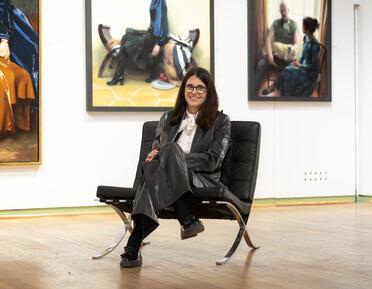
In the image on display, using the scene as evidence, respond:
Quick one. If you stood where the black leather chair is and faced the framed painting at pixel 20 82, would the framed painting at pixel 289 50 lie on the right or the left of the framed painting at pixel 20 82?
right

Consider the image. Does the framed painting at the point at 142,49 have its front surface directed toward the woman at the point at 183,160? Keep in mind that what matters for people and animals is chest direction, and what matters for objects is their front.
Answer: yes

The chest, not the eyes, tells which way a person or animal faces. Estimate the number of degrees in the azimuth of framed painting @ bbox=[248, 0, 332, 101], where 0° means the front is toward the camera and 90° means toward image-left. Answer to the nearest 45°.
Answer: approximately 0°

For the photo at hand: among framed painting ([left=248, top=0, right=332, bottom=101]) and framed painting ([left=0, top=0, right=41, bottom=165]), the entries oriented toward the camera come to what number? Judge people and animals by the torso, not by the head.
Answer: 2

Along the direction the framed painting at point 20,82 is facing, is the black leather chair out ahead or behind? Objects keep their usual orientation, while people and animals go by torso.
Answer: ahead

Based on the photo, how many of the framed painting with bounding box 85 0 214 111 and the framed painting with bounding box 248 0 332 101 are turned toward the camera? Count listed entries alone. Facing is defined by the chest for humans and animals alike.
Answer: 2

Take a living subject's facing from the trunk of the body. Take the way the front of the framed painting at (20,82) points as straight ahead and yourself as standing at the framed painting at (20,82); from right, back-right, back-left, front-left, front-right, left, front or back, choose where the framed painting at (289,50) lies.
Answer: left

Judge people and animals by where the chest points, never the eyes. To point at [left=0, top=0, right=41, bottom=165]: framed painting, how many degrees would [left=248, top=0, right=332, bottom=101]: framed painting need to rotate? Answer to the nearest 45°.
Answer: approximately 45° to its right

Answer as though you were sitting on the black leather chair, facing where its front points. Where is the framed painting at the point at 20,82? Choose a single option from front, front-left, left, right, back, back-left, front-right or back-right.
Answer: right

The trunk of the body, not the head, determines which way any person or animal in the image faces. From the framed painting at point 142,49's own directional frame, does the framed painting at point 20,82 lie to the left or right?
on its right

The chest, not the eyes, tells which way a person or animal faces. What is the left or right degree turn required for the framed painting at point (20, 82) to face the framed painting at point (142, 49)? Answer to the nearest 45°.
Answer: approximately 90° to its left
